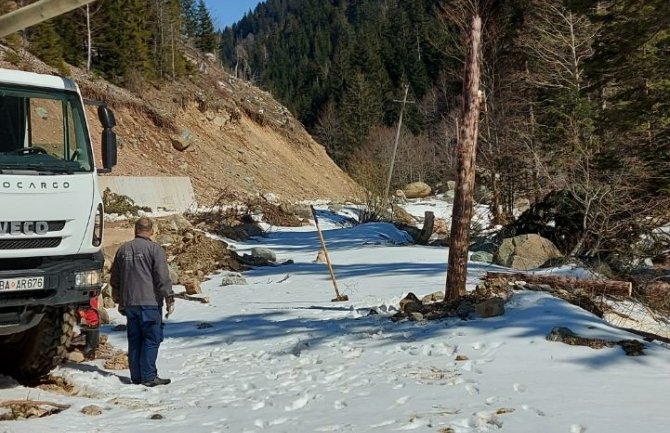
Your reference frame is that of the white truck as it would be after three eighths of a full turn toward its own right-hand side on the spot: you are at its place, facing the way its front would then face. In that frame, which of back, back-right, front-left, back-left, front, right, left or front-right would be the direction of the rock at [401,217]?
right

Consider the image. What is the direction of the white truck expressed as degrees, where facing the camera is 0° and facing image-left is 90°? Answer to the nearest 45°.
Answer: approximately 0°

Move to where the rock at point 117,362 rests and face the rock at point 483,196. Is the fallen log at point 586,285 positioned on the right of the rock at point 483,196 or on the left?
right

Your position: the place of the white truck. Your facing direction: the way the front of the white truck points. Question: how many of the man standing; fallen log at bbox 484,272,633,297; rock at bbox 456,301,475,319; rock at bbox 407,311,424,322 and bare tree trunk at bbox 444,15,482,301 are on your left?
5

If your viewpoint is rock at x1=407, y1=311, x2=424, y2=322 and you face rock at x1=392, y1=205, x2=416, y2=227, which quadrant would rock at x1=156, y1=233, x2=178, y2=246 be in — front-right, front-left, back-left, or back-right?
front-left

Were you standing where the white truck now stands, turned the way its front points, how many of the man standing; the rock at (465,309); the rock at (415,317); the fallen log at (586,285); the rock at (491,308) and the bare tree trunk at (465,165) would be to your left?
6

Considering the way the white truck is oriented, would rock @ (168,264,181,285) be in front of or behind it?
behind

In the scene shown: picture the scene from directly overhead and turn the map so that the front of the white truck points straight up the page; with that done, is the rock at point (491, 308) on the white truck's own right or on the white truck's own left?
on the white truck's own left

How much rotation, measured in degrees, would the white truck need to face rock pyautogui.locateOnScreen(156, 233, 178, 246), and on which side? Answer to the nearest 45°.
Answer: approximately 180°

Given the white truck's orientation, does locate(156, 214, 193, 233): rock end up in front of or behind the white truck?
behind

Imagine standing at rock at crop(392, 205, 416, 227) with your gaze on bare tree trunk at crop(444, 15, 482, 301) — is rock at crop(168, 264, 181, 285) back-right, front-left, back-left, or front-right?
front-right

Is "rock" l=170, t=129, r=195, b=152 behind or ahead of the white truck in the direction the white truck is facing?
behind

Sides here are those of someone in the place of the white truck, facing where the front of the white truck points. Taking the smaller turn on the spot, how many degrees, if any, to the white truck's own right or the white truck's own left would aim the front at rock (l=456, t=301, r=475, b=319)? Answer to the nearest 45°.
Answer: approximately 90° to the white truck's own left

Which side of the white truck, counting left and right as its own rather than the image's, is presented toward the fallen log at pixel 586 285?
left

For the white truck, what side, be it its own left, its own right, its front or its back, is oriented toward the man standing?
left

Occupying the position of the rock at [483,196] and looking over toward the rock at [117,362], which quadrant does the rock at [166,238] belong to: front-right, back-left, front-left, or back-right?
front-right

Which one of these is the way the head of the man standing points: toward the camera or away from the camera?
away from the camera

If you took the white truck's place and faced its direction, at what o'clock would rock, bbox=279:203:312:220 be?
The rock is roughly at 7 o'clock from the white truck.
